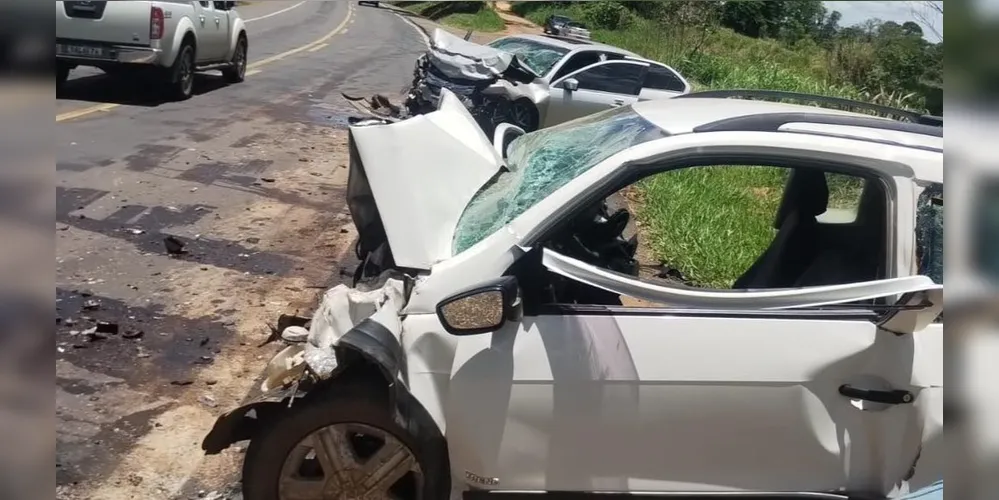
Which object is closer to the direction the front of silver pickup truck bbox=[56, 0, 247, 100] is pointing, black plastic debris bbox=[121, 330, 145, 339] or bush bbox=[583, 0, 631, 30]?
the bush

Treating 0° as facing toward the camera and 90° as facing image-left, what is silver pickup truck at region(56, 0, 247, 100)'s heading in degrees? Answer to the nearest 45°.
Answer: approximately 225°

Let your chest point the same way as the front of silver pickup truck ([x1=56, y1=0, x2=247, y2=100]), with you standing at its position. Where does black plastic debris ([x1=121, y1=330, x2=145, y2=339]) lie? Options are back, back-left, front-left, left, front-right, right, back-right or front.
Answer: back-right

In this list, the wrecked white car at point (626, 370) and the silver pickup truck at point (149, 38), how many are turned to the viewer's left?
1

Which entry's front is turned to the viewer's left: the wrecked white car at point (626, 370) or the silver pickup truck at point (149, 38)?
the wrecked white car

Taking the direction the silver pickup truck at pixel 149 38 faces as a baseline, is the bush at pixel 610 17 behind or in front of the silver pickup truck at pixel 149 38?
in front

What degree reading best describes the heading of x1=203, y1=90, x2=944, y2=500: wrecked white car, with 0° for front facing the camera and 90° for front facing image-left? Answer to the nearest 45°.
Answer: approximately 90°

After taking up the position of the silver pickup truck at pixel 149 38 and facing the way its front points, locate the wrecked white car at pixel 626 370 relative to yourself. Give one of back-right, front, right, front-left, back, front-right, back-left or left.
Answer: back-right

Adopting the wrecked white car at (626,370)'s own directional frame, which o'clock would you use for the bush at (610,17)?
The bush is roughly at 3 o'clock from the wrecked white car.
